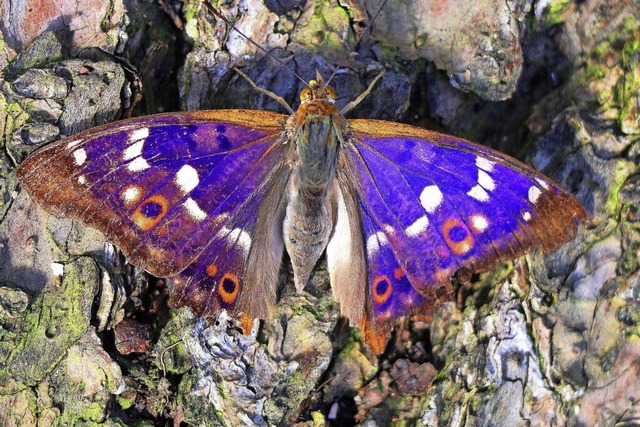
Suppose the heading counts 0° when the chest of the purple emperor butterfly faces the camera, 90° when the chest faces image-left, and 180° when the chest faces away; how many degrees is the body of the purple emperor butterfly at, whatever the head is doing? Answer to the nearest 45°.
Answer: approximately 180°
